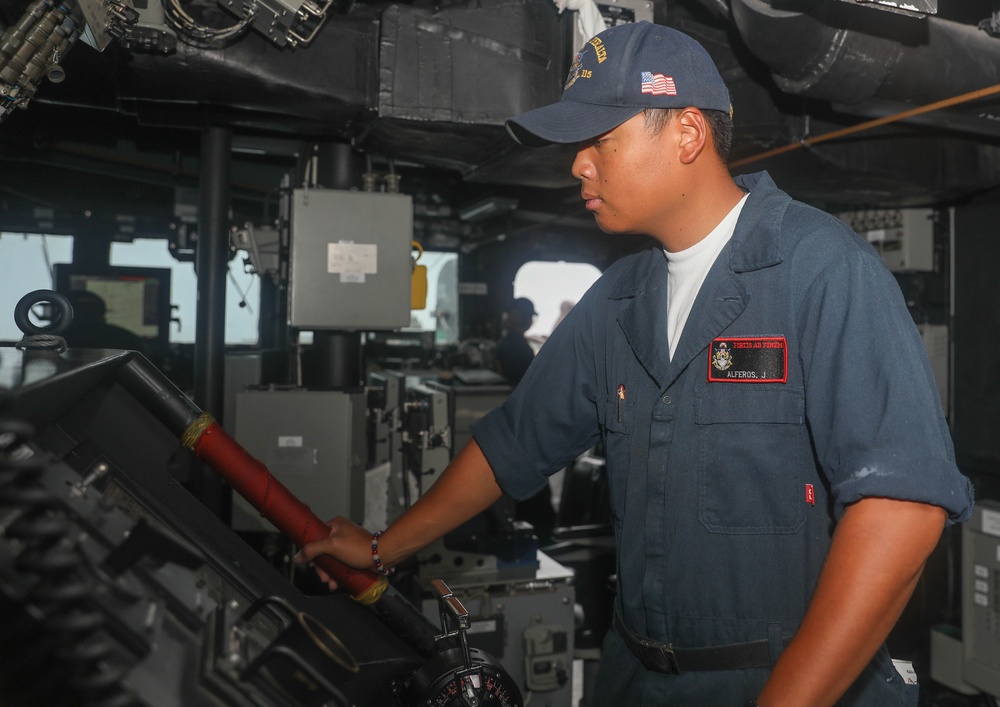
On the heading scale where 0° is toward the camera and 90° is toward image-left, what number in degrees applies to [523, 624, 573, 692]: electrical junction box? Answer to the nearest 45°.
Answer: approximately 0°

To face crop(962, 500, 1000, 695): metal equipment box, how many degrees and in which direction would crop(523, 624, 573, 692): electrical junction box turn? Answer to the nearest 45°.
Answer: approximately 135° to its left

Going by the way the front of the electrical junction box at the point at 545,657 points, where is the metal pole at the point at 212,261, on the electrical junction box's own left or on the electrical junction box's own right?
on the electrical junction box's own right
